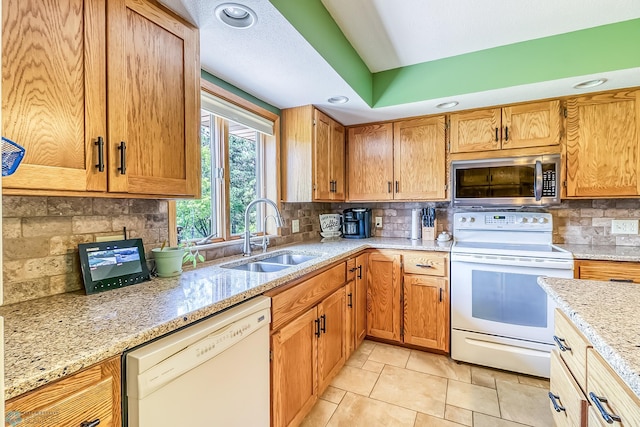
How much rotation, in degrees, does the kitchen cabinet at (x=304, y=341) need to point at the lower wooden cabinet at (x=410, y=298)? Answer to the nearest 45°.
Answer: approximately 90° to its left

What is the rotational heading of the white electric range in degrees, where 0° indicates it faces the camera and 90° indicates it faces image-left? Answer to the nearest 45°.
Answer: approximately 0°

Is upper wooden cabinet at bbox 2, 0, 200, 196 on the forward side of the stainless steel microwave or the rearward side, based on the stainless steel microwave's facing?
on the forward side

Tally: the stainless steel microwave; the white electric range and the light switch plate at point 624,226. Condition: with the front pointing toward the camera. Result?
3

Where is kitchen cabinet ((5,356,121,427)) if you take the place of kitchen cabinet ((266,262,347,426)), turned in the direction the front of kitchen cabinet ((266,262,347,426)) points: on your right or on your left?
on your right

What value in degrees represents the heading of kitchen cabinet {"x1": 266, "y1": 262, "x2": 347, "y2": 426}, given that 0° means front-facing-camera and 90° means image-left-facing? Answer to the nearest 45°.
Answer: approximately 315°

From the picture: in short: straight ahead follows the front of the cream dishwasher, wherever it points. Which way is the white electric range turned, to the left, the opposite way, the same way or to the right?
to the right

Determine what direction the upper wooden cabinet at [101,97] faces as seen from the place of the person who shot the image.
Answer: facing the viewer and to the right of the viewer

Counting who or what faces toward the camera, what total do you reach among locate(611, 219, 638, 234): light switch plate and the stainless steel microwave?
2

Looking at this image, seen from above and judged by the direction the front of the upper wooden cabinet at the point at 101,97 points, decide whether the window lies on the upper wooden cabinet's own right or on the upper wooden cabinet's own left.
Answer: on the upper wooden cabinet's own left

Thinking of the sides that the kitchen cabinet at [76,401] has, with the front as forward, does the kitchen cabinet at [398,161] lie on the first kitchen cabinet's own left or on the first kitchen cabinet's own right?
on the first kitchen cabinet's own left

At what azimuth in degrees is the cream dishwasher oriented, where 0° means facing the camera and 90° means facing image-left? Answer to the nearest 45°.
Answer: approximately 315°

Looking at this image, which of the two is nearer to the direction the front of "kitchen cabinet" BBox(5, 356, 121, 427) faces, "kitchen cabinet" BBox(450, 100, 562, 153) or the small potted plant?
the kitchen cabinet
